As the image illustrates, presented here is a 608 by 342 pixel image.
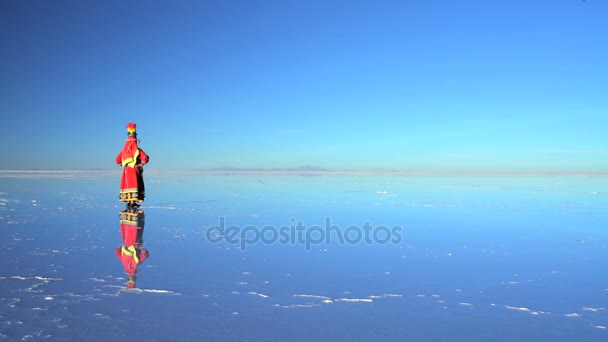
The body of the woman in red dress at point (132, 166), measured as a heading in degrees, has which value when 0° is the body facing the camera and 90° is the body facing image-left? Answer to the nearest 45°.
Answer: approximately 180°
